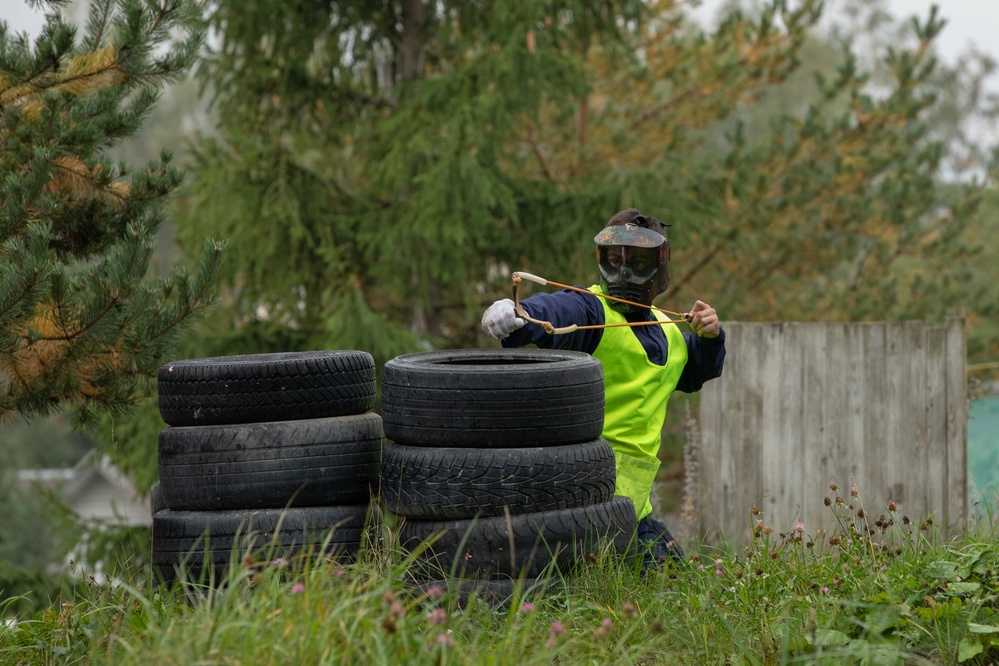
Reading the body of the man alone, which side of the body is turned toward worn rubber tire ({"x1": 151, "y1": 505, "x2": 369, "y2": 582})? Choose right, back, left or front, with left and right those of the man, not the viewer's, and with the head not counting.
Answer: right

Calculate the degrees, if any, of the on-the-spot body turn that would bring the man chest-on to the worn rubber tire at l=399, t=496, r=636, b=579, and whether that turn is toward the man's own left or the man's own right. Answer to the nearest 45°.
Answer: approximately 45° to the man's own right

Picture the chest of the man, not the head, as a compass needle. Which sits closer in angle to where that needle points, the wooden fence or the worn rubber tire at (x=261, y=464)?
the worn rubber tire

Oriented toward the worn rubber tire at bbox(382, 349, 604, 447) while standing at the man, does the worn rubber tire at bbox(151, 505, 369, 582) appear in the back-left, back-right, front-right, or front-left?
front-right

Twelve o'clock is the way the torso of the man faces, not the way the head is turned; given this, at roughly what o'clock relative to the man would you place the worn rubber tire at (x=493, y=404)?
The worn rubber tire is roughly at 1 o'clock from the man.

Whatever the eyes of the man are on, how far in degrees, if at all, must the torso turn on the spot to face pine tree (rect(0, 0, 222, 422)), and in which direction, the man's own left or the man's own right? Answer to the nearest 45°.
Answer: approximately 90° to the man's own right

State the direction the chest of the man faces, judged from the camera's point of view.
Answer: toward the camera

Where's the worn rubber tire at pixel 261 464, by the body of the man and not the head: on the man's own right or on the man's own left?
on the man's own right

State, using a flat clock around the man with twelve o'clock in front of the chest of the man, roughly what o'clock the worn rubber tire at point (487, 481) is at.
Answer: The worn rubber tire is roughly at 1 o'clock from the man.
